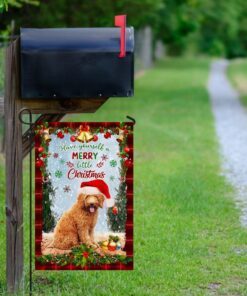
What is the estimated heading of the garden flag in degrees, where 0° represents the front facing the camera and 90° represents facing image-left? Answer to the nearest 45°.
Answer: approximately 0°

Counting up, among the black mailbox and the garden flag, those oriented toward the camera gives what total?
1

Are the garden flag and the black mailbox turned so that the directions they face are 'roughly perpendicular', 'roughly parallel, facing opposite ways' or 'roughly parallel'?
roughly perpendicular
